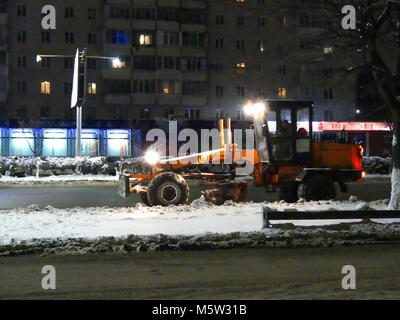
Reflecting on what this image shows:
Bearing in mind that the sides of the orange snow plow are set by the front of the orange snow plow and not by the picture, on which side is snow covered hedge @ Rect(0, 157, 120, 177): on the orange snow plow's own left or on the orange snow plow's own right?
on the orange snow plow's own right

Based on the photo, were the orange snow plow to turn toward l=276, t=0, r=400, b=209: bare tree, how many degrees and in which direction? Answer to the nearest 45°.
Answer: approximately 135° to its left

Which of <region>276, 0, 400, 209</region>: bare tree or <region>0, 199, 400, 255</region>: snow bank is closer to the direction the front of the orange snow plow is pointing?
the snow bank

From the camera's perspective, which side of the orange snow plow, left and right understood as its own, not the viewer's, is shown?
left

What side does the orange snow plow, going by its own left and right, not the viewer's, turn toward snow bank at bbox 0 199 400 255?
left

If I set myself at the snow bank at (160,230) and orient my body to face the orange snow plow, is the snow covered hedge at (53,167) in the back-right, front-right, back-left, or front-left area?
front-left
